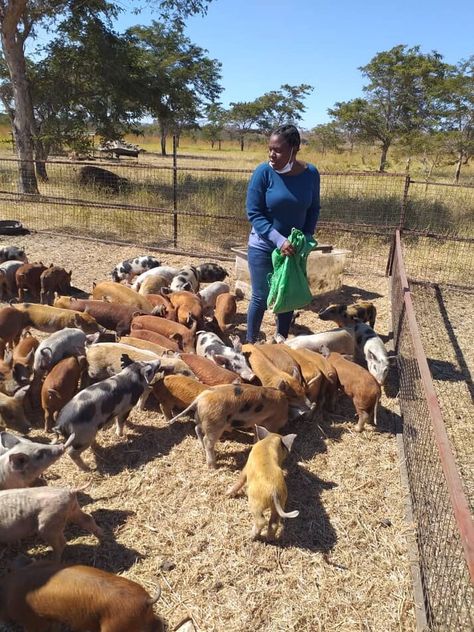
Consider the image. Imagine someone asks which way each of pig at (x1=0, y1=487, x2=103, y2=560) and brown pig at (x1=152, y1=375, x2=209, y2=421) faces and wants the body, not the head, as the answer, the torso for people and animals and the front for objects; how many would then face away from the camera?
0

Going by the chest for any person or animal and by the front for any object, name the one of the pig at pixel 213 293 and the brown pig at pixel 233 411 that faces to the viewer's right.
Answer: the brown pig

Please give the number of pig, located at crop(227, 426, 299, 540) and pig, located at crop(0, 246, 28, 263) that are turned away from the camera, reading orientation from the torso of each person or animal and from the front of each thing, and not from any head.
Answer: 1

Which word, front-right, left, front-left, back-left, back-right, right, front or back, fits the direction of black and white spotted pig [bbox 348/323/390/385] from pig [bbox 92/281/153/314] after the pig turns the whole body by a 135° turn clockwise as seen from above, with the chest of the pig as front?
left

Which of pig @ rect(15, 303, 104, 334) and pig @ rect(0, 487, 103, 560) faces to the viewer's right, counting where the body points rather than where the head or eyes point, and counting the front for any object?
pig @ rect(15, 303, 104, 334)

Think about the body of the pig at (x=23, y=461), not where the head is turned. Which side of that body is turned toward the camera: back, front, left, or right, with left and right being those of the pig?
right

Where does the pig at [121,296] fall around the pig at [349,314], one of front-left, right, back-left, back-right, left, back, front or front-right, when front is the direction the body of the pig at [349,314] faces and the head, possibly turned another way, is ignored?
front

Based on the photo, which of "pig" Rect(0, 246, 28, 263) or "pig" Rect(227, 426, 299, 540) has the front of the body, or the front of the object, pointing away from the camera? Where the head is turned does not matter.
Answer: "pig" Rect(227, 426, 299, 540)

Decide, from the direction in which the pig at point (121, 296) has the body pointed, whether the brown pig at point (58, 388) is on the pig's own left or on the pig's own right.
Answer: on the pig's own right

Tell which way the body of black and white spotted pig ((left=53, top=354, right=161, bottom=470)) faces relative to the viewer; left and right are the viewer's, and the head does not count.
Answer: facing away from the viewer and to the right of the viewer

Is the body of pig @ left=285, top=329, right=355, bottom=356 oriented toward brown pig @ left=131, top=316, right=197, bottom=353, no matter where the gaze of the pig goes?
yes
